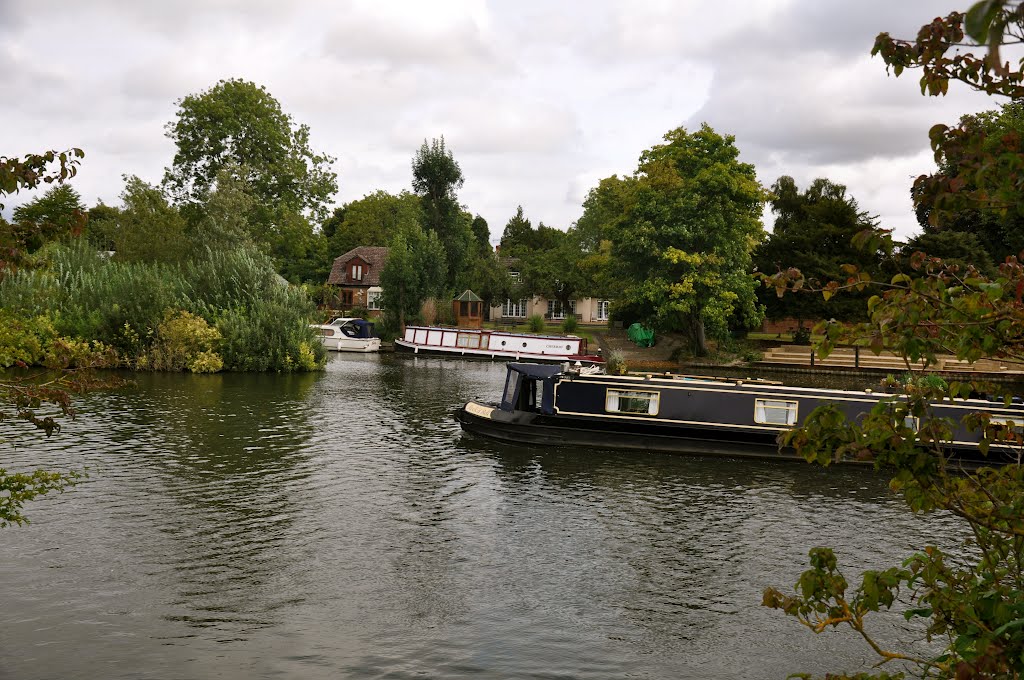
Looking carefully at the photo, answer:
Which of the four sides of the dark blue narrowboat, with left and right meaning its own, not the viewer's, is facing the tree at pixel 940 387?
left

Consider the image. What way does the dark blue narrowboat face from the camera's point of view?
to the viewer's left
